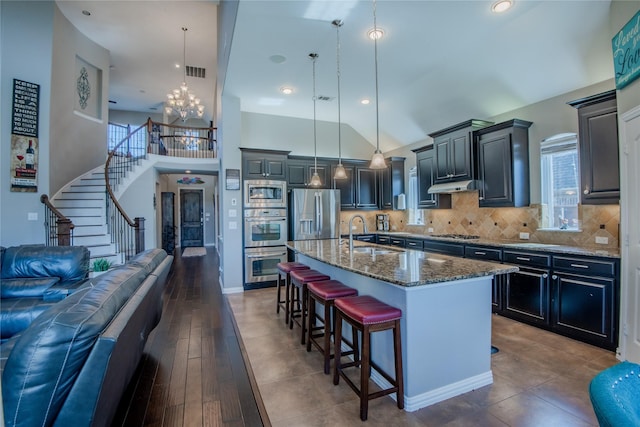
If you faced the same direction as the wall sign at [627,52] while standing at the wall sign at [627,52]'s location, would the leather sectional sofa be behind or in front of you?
in front

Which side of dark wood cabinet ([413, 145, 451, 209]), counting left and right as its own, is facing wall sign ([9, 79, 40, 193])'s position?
front

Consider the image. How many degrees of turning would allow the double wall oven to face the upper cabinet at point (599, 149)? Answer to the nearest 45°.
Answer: approximately 45° to its left

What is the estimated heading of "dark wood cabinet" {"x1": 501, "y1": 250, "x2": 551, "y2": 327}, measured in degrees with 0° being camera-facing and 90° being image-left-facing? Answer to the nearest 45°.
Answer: approximately 45°

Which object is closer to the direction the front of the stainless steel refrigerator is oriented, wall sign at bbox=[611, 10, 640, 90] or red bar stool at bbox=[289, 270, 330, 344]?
the red bar stool

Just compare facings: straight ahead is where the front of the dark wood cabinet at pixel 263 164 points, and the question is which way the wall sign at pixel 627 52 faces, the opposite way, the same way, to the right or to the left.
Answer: to the right

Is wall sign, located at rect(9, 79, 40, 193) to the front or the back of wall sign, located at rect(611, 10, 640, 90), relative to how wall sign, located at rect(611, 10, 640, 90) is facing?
to the front

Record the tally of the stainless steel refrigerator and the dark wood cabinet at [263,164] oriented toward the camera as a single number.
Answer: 2

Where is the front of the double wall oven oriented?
toward the camera

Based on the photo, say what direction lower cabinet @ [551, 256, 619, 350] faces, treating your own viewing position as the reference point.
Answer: facing the viewer and to the left of the viewer

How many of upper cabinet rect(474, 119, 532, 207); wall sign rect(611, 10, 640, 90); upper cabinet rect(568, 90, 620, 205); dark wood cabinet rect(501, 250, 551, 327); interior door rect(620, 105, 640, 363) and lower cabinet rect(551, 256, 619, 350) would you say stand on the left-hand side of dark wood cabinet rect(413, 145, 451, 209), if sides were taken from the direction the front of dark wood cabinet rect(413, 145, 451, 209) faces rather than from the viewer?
6

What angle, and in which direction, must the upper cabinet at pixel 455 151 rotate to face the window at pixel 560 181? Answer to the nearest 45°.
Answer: approximately 135° to its left

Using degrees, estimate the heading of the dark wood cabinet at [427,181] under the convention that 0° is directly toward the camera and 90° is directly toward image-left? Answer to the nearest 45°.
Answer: approximately 45°

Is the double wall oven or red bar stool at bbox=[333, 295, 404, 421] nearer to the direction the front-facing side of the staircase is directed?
the red bar stool

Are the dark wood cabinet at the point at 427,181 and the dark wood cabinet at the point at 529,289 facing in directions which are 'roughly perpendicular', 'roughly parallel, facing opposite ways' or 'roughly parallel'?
roughly parallel

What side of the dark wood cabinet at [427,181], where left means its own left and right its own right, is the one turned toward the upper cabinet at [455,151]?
left

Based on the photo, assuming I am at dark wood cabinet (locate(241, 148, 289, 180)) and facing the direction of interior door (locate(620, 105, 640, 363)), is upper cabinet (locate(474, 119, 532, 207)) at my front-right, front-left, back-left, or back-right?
front-left

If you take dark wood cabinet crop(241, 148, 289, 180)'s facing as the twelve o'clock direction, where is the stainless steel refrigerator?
The stainless steel refrigerator is roughly at 9 o'clock from the dark wood cabinet.

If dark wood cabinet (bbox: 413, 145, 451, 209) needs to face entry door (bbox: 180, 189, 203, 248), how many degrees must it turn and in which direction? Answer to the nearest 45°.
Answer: approximately 45° to its right
